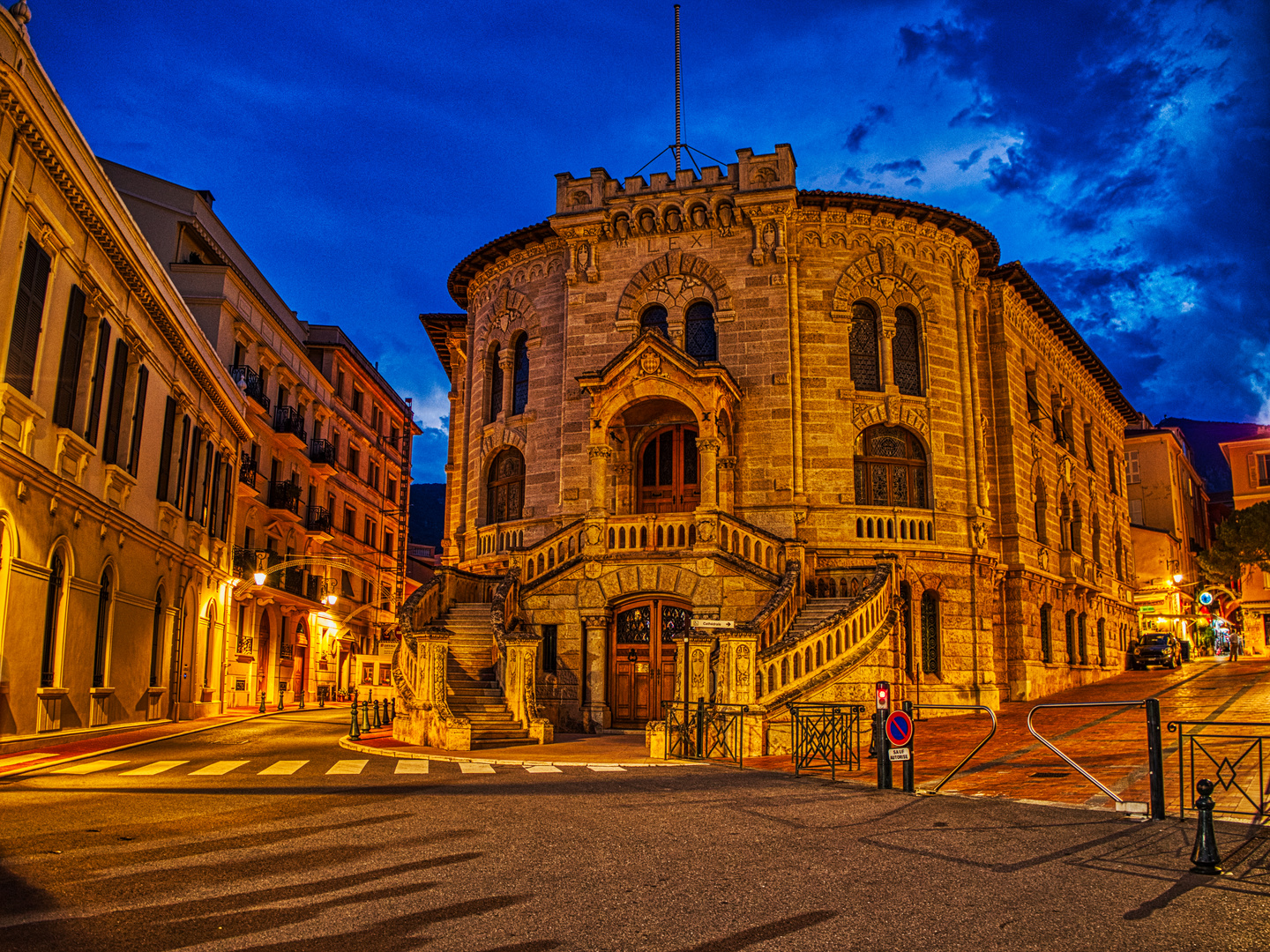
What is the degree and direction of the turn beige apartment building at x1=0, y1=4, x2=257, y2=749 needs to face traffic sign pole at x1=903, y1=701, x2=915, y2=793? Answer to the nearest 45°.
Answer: approximately 45° to its right

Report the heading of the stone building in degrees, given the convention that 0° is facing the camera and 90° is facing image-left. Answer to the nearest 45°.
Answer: approximately 0°

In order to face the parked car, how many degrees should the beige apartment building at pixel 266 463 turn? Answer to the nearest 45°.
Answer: approximately 45° to its left

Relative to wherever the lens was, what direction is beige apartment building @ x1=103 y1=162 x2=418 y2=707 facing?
facing the viewer and to the right of the viewer

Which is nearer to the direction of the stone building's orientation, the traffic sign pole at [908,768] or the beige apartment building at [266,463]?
the traffic sign pole

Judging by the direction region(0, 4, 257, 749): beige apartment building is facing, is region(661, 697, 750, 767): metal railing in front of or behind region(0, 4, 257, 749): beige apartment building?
in front

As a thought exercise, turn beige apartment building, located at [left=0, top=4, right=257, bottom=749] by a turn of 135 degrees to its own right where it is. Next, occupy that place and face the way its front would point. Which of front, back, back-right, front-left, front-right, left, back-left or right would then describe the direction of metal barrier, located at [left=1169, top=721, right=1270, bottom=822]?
left

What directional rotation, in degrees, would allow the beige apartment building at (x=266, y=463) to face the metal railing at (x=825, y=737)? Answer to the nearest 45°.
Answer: approximately 45° to its right

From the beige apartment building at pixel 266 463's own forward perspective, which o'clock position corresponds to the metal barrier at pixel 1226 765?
The metal barrier is roughly at 1 o'clock from the beige apartment building.

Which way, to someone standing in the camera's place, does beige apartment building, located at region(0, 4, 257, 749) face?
facing to the right of the viewer

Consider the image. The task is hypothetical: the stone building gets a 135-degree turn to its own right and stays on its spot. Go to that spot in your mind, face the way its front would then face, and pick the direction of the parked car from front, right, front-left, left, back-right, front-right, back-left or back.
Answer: right

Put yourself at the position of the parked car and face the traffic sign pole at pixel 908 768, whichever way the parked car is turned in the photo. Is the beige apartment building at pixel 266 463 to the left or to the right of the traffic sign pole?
right

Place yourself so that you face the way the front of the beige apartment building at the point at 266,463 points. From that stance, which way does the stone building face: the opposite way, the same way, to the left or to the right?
to the right

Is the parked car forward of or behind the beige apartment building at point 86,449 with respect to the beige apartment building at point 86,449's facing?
forward

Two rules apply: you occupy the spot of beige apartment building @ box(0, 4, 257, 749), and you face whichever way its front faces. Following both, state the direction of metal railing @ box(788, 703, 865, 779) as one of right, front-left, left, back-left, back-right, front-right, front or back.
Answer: front-right
